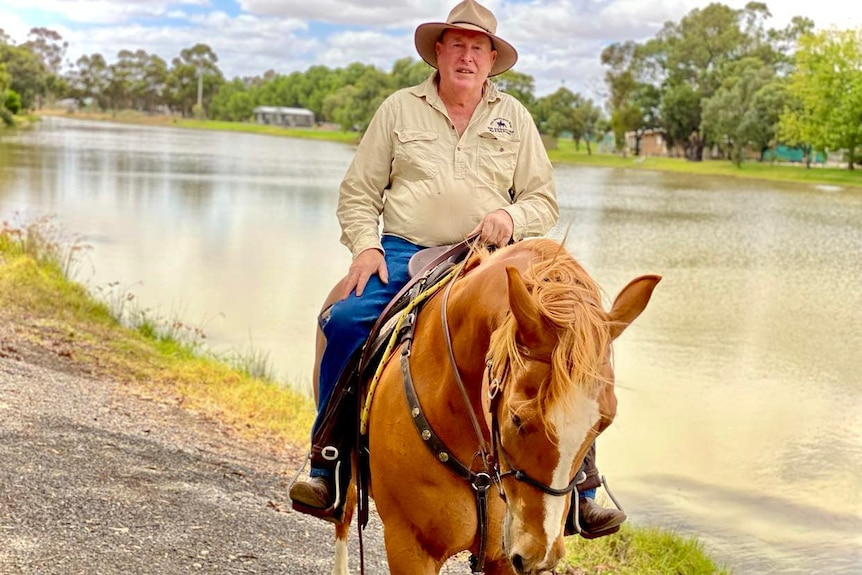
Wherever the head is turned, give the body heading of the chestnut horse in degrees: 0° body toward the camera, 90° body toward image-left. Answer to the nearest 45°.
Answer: approximately 315°

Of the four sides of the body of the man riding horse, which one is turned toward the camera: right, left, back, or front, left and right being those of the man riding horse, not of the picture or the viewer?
front

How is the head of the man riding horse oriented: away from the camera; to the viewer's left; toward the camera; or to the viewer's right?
toward the camera
